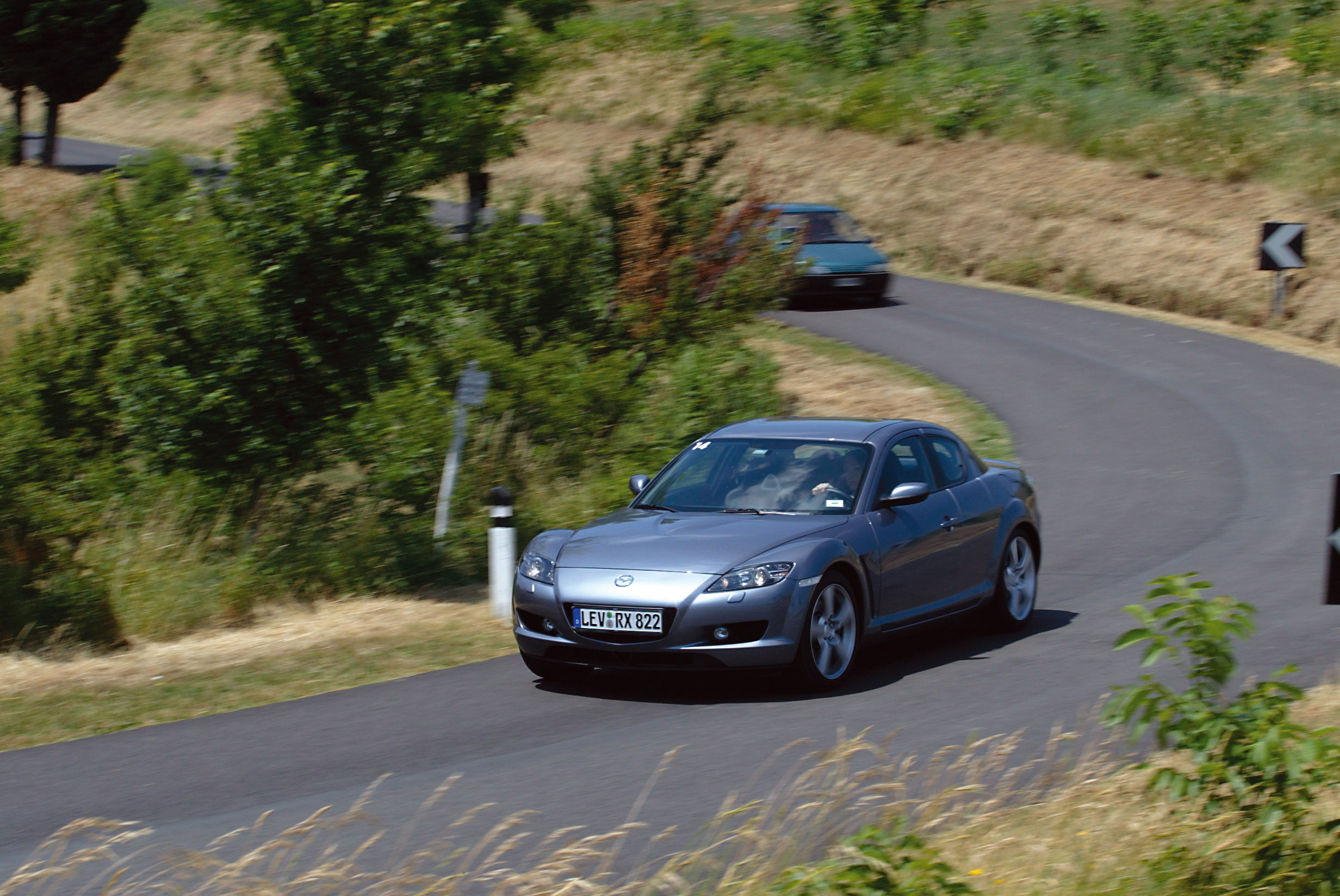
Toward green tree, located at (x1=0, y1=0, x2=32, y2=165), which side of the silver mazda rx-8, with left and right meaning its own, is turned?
right

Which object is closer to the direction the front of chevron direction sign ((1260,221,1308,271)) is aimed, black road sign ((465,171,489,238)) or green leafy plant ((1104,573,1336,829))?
the green leafy plant

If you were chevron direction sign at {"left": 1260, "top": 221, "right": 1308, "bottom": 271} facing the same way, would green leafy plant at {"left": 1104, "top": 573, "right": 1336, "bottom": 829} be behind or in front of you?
in front

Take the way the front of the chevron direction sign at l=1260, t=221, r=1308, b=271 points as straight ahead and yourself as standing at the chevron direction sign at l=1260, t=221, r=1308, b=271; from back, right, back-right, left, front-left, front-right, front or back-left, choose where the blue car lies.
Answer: right

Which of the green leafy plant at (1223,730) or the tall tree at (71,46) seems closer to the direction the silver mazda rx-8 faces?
the green leafy plant

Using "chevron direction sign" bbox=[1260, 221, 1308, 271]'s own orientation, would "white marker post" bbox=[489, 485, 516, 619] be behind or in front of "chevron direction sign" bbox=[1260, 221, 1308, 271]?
in front

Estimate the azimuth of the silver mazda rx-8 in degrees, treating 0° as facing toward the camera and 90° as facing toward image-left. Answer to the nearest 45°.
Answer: approximately 45°

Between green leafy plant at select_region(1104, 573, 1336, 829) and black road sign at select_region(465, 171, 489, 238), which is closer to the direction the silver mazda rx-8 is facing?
the green leafy plant

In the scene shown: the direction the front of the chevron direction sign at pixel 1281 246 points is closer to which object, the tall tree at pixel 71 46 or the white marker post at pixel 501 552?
the white marker post

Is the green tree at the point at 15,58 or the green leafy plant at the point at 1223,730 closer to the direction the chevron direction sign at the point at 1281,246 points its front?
the green leafy plant

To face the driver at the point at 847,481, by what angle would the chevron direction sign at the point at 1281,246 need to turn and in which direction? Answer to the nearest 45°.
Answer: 0° — it already faces them

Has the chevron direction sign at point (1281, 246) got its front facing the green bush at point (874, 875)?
yes

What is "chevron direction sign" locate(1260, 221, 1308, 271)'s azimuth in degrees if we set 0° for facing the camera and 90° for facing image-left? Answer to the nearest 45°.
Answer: approximately 0°

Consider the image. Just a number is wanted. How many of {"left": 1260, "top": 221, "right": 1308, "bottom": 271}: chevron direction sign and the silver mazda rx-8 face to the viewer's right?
0

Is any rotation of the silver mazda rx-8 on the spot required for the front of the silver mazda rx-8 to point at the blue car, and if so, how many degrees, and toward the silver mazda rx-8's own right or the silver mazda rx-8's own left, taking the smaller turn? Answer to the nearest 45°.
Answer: approximately 135° to the silver mazda rx-8's own right

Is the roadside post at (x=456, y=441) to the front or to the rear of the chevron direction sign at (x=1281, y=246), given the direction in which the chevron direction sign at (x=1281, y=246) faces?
to the front
